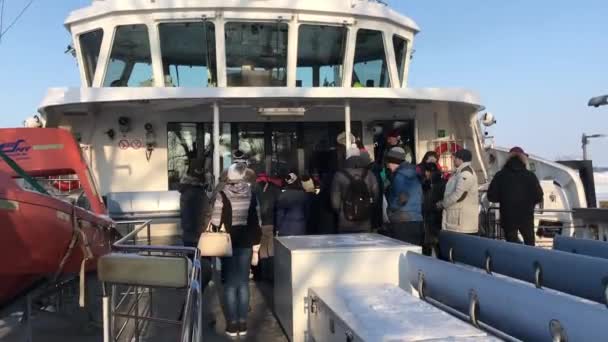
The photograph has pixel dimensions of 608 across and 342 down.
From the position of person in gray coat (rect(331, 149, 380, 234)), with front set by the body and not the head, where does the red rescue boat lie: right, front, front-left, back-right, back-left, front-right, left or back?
back-left

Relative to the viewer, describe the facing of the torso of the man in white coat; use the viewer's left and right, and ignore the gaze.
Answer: facing to the left of the viewer

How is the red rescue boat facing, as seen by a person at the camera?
facing away from the viewer and to the right of the viewer

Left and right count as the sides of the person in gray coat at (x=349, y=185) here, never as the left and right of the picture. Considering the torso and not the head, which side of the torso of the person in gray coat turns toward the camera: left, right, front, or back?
back

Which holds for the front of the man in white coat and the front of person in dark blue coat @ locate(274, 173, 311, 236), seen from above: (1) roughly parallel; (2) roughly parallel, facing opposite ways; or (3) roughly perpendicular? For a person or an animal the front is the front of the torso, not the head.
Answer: roughly perpendicular

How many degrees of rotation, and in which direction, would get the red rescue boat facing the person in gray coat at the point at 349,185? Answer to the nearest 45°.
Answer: approximately 45° to its right

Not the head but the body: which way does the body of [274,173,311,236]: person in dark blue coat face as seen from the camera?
away from the camera
